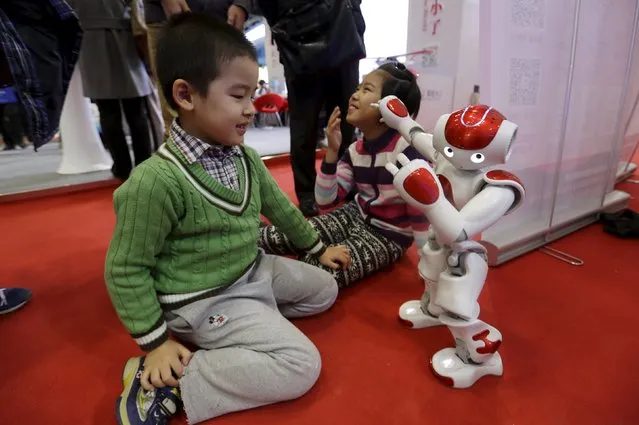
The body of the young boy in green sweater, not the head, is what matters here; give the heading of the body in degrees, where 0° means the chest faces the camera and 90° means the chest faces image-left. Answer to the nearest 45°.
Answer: approximately 315°

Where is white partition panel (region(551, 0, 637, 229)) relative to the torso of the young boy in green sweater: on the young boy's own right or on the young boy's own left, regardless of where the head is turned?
on the young boy's own left

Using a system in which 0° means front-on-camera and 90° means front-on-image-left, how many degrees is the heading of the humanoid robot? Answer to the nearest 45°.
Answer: approximately 45°

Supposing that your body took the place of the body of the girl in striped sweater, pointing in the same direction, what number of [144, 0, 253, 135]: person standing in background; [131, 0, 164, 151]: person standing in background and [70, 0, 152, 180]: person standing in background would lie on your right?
3

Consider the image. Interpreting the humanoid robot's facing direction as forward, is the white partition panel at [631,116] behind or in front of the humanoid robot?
behind
